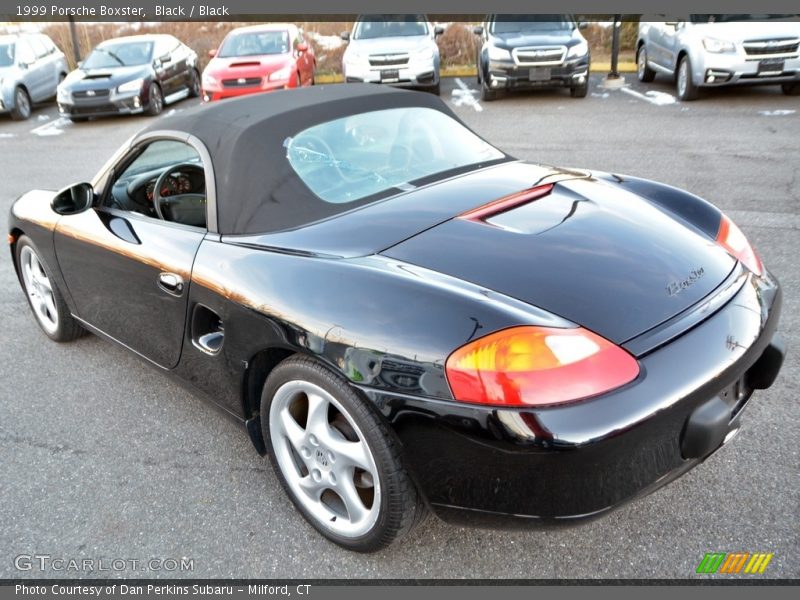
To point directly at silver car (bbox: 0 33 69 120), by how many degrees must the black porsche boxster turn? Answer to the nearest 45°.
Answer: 0° — it already faces it

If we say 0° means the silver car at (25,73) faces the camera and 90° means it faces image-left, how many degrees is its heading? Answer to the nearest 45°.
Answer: approximately 45°

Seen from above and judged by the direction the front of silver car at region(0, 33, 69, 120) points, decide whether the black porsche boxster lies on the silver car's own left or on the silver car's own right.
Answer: on the silver car's own left

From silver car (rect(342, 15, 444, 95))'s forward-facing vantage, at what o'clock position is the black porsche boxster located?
The black porsche boxster is roughly at 12 o'clock from the silver car.

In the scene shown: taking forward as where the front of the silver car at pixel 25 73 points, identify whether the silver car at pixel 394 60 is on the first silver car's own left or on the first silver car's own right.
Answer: on the first silver car's own left

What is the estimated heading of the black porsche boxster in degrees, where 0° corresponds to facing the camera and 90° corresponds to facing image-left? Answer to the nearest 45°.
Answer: approximately 135°

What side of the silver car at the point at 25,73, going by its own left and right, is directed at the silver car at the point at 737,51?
left

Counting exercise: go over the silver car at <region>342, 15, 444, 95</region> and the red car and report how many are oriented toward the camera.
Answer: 2

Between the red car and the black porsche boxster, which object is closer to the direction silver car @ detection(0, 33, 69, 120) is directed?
the black porsche boxster

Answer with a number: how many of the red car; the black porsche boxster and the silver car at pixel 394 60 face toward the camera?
2

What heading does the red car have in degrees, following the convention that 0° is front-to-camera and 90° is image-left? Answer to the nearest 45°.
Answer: approximately 0°
